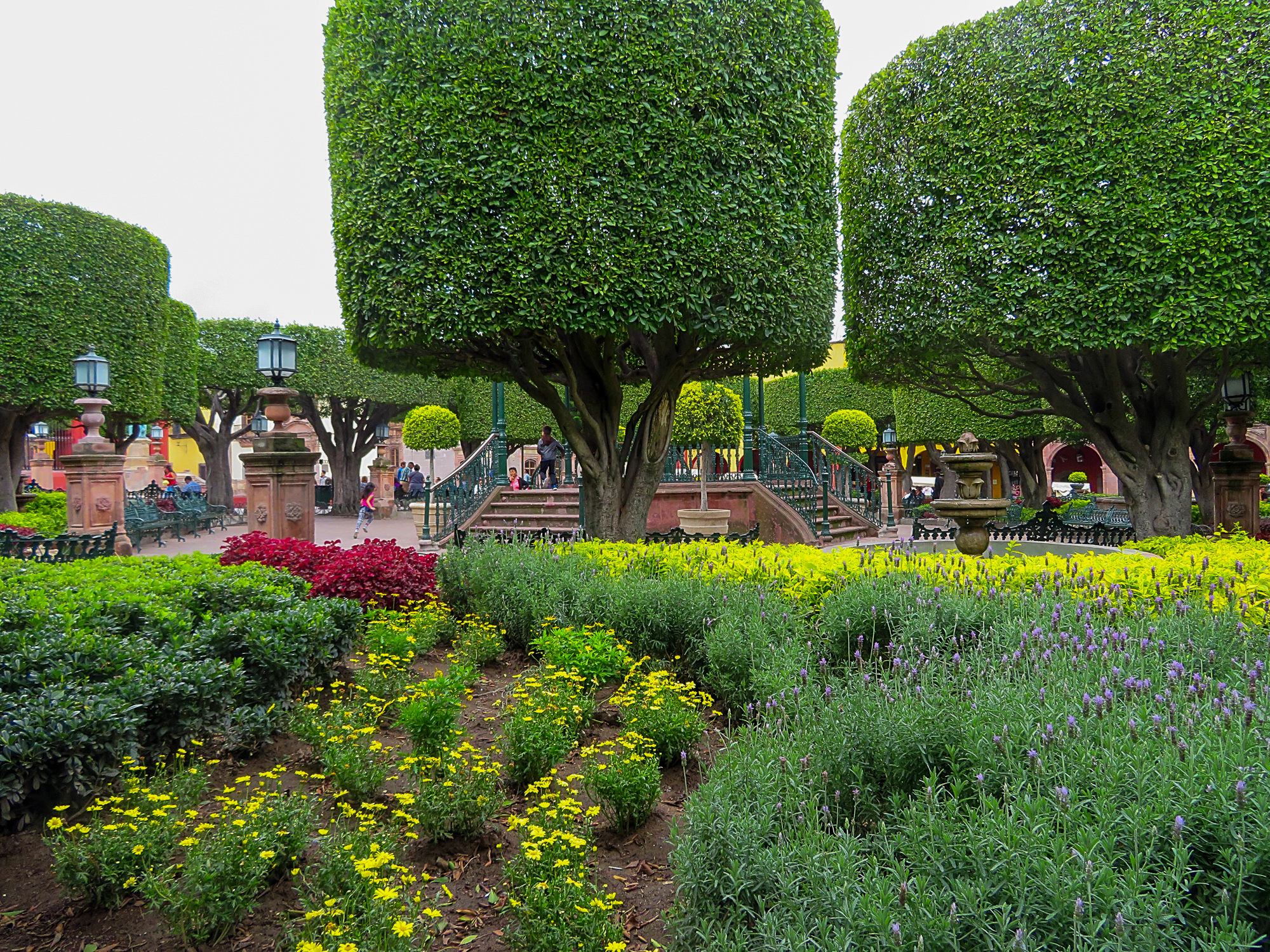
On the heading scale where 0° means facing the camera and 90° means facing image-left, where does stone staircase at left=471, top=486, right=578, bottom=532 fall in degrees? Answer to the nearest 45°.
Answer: approximately 0°

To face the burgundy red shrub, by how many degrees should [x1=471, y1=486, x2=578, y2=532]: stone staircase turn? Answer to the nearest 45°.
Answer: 0° — it already faces it

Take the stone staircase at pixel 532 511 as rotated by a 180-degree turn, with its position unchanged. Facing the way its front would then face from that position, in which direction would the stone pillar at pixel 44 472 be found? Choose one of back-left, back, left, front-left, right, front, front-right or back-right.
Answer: front-left
